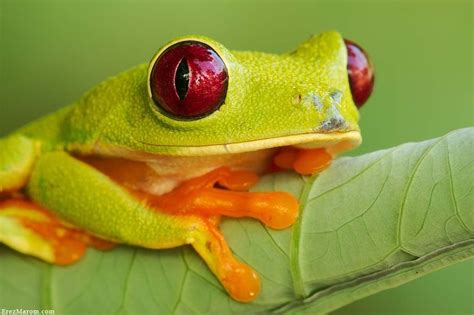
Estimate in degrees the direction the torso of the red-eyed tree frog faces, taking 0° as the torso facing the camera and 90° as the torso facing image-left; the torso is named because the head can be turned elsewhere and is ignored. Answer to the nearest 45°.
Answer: approximately 315°
